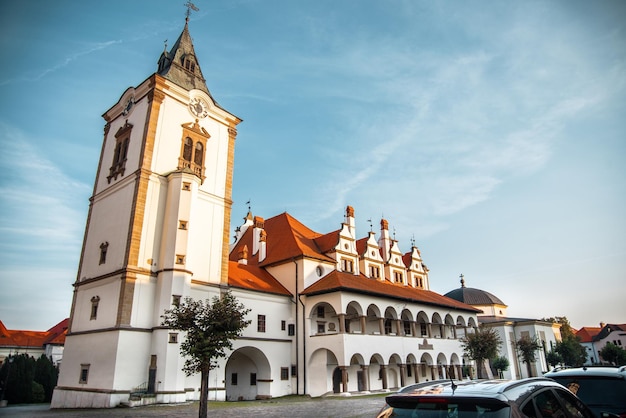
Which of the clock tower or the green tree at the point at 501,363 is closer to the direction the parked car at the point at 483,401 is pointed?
the green tree

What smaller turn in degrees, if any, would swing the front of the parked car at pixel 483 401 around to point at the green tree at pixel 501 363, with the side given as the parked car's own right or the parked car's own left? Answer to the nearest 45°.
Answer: approximately 45° to the parked car's own left

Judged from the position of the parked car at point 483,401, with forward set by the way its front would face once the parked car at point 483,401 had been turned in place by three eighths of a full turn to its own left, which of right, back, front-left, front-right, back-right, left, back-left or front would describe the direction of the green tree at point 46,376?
front-right

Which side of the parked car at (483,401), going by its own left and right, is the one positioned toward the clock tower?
left

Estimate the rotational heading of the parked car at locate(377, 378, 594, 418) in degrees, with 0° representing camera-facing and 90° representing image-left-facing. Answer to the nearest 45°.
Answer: approximately 225°
